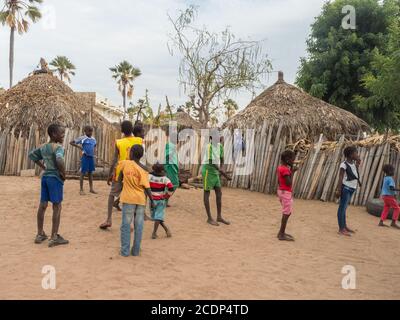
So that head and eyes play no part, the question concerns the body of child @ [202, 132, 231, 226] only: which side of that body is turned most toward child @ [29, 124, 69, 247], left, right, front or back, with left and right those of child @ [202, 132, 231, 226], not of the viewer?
right

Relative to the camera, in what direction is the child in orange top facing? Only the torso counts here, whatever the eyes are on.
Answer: away from the camera

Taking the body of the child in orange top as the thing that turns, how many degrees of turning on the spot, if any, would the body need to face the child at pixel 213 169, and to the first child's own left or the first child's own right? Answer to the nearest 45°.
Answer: approximately 45° to the first child's own right

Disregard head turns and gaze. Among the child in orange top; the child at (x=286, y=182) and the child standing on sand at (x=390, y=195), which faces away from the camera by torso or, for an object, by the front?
the child in orange top

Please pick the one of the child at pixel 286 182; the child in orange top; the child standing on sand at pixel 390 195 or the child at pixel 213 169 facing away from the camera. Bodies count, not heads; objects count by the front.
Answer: the child in orange top

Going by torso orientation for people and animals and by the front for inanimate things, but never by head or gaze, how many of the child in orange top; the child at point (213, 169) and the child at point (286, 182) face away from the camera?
1

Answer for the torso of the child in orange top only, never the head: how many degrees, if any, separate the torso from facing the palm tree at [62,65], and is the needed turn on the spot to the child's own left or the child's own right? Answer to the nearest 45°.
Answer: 0° — they already face it

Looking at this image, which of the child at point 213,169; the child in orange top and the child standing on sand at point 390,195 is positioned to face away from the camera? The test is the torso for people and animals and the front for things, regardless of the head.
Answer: the child in orange top

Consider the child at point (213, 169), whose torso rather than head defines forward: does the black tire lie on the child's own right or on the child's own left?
on the child's own left
